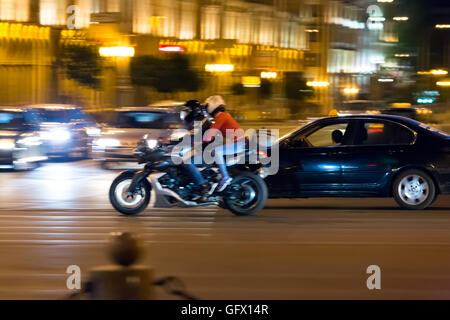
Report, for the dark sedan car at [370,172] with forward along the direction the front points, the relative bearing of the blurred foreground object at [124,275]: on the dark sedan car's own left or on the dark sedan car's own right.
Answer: on the dark sedan car's own left

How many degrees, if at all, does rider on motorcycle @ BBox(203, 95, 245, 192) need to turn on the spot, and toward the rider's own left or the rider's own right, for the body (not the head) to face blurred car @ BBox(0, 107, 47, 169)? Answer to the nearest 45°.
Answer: approximately 45° to the rider's own right

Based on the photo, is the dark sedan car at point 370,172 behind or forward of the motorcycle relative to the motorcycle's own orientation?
behind

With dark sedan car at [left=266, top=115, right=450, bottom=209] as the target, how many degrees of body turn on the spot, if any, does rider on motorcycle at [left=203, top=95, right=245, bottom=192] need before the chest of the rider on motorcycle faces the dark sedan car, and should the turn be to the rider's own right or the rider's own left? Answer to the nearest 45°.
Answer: approximately 180°

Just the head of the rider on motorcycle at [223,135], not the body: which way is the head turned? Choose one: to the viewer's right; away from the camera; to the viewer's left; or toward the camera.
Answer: to the viewer's left

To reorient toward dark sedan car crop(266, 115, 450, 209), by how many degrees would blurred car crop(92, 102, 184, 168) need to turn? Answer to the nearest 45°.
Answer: approximately 45° to its left

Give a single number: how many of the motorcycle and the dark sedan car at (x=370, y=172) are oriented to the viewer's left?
2

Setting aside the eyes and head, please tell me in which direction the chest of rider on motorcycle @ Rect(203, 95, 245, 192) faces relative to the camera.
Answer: to the viewer's left
